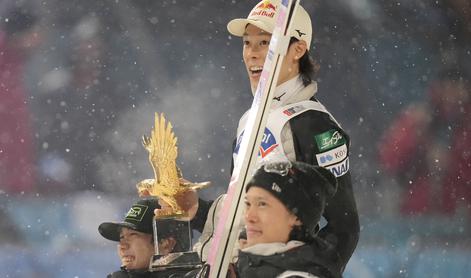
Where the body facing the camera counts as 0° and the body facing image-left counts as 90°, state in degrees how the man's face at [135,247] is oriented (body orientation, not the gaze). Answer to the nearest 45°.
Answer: approximately 45°

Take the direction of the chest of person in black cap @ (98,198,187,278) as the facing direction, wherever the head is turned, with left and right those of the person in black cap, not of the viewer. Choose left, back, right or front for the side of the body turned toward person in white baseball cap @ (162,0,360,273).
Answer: left

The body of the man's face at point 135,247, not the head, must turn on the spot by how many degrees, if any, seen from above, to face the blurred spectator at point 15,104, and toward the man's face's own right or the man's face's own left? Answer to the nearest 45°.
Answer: approximately 135° to the man's face's own right

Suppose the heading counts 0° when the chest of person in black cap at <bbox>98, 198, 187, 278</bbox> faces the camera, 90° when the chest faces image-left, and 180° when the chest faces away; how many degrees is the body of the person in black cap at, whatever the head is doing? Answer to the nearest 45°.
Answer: approximately 45°

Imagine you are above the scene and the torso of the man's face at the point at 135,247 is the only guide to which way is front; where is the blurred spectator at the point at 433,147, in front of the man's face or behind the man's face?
behind

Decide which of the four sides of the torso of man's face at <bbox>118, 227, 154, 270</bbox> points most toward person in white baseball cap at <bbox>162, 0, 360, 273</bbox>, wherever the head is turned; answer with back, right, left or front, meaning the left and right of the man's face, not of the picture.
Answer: left

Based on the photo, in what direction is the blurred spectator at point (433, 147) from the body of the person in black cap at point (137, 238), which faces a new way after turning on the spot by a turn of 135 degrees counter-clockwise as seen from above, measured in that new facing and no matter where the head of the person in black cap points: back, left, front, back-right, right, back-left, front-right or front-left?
front-left
